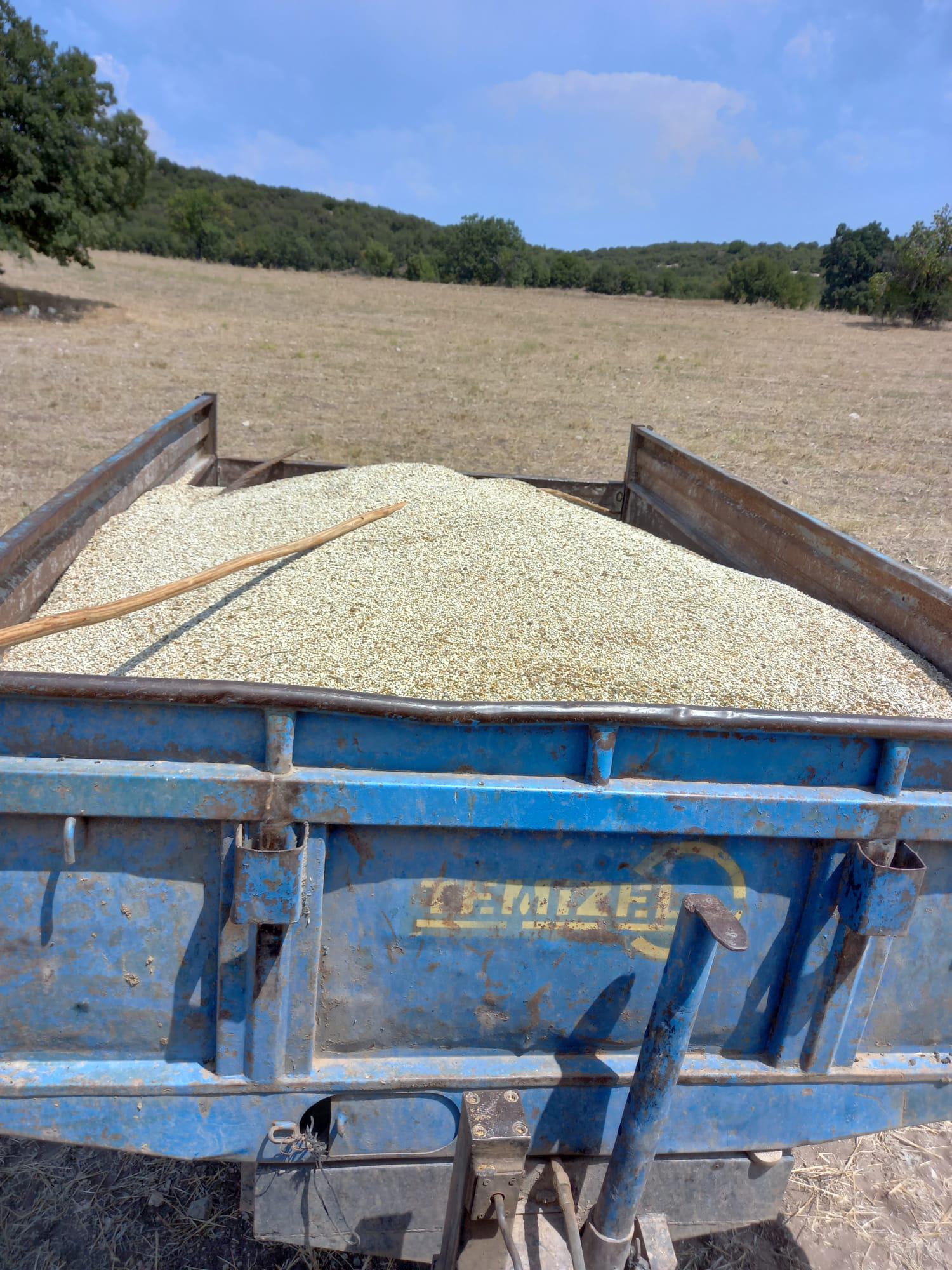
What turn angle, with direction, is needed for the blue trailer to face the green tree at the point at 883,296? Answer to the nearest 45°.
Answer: approximately 180°

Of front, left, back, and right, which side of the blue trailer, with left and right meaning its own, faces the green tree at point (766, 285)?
back

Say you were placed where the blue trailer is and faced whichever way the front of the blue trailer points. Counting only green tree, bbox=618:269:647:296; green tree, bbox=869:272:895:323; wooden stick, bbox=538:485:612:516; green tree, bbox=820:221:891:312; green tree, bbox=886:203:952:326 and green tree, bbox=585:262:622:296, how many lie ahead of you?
0

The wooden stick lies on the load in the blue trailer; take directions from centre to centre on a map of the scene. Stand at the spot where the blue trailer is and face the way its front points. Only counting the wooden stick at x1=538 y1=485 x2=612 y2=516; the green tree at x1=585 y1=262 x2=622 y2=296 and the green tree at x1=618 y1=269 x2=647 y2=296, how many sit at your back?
3

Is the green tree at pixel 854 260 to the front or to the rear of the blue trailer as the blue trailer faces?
to the rear

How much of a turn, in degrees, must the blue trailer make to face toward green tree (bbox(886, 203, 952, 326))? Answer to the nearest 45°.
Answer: approximately 180°

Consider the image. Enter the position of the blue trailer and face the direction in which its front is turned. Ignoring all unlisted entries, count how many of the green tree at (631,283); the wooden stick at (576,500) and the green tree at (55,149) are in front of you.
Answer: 0

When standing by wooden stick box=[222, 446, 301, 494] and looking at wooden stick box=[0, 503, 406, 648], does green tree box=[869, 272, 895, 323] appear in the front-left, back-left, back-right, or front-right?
back-left

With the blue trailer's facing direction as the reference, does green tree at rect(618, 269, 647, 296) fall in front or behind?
behind

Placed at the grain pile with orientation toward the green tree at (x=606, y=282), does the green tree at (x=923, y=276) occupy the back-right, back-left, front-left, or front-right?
front-right

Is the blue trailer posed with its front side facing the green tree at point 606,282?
no

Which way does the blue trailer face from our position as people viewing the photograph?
facing the viewer

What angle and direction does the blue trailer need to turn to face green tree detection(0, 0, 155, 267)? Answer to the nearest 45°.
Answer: approximately 135° to its right

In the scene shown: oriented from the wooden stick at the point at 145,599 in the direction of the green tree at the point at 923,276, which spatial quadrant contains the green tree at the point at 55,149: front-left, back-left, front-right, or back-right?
front-left
